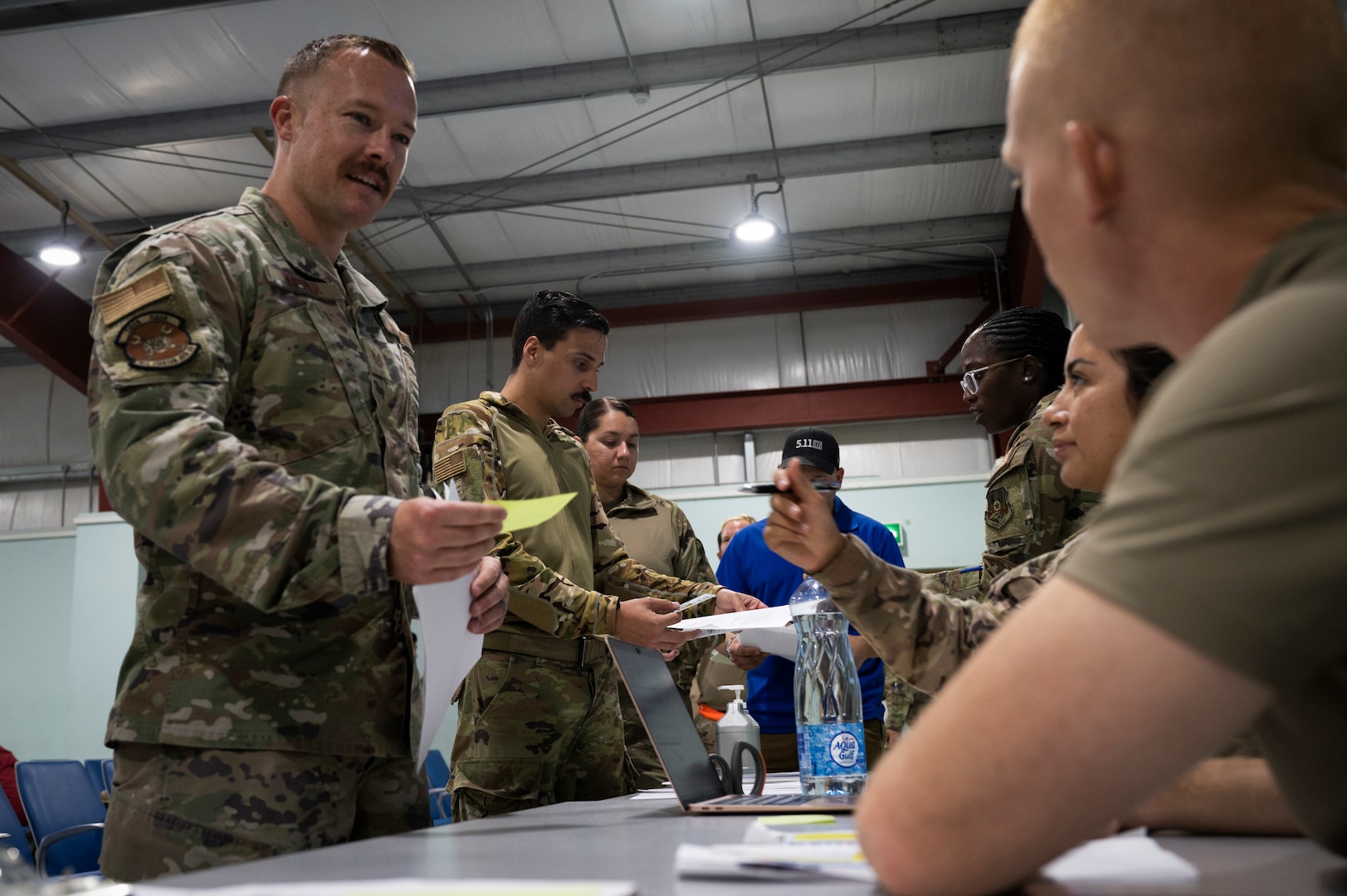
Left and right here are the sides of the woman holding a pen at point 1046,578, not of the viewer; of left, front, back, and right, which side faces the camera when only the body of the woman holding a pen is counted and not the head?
left

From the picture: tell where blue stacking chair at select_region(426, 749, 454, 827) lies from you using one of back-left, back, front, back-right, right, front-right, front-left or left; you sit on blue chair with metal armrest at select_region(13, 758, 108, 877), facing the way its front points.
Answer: left

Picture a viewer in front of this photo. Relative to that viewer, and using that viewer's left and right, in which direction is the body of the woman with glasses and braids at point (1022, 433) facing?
facing to the left of the viewer

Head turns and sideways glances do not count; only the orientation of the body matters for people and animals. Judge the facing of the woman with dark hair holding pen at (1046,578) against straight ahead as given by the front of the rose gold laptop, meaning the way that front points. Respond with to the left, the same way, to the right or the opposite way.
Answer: the opposite way

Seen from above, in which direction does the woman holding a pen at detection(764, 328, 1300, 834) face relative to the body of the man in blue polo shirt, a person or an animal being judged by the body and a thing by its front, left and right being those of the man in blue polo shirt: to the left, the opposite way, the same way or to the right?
to the right

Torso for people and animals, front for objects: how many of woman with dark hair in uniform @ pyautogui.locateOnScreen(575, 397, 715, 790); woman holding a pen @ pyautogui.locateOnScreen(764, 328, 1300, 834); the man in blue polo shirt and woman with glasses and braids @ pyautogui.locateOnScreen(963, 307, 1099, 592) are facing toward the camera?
2

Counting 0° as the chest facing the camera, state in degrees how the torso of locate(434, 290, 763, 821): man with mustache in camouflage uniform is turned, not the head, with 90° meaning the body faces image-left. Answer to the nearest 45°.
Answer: approximately 315°

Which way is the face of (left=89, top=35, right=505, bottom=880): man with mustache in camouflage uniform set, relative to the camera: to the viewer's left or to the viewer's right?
to the viewer's right

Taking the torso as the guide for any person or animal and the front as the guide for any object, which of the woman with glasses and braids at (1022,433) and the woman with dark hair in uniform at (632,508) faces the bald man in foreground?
the woman with dark hair in uniform

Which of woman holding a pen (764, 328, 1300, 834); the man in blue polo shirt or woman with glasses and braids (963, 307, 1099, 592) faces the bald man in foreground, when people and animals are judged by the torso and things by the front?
the man in blue polo shirt
